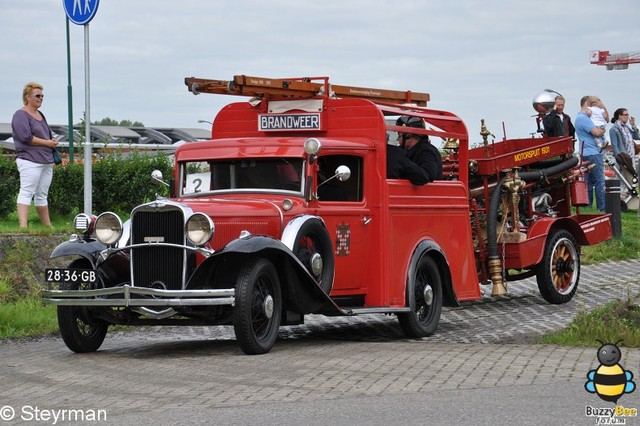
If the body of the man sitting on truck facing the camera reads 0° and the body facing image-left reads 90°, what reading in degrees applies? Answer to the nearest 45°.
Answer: approximately 45°

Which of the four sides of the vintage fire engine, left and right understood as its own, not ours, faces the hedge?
right

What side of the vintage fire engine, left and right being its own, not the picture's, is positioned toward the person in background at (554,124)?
back

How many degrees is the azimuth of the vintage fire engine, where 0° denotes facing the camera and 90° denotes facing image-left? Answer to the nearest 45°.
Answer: approximately 45°

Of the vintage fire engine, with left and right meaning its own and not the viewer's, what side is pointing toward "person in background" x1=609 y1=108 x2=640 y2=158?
back

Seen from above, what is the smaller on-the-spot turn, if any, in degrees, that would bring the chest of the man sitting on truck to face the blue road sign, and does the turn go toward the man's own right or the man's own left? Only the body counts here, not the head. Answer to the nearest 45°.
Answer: approximately 45° to the man's own right
